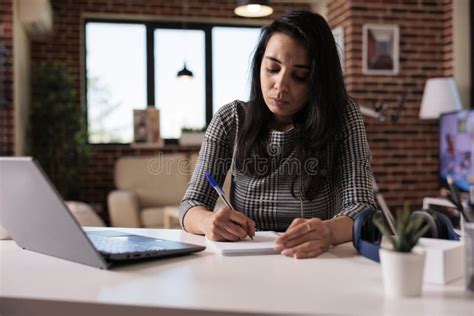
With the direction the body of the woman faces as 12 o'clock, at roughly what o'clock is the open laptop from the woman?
The open laptop is roughly at 1 o'clock from the woman.

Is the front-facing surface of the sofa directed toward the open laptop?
yes

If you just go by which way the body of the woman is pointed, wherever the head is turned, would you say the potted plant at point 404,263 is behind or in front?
in front

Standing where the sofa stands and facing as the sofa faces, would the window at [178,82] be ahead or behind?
behind

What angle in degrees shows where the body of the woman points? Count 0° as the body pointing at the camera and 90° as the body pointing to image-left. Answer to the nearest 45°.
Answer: approximately 0°

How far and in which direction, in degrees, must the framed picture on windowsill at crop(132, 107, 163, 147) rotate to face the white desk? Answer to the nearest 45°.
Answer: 0° — it already faces it

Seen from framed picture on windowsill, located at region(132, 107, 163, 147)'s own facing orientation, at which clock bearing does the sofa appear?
The sofa is roughly at 12 o'clock from the framed picture on windowsill.
